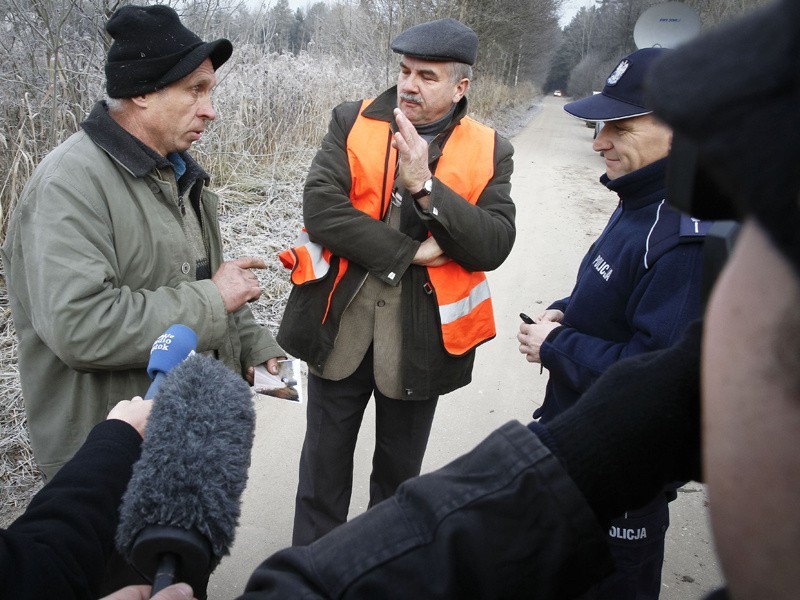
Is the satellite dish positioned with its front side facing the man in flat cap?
yes

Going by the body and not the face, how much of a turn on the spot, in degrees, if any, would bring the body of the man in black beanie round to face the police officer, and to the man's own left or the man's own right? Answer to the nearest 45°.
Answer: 0° — they already face them

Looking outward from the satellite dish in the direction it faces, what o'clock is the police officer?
The police officer is roughly at 12 o'clock from the satellite dish.

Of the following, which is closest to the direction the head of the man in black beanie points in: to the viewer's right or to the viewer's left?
to the viewer's right

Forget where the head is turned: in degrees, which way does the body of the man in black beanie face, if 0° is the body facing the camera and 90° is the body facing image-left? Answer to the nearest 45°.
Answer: approximately 270°

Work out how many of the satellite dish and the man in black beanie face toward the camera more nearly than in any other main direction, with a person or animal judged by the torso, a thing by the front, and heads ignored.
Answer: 1

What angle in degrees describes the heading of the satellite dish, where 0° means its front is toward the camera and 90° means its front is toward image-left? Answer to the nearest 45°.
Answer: approximately 0°
